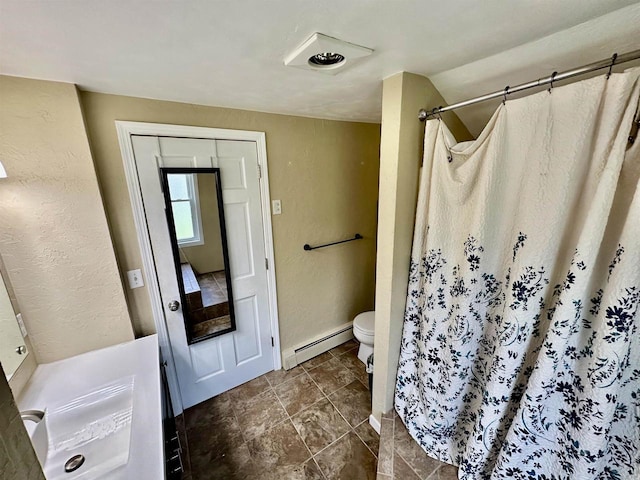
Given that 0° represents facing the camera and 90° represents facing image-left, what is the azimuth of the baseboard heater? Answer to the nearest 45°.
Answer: approximately 315°

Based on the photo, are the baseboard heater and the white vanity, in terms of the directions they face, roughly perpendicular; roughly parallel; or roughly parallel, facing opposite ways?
roughly perpendicular

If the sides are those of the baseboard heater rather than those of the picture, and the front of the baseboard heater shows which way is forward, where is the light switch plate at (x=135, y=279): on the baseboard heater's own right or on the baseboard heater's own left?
on the baseboard heater's own right

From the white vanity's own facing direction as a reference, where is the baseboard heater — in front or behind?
in front

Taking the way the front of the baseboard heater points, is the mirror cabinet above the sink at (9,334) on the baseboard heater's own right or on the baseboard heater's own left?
on the baseboard heater's own right

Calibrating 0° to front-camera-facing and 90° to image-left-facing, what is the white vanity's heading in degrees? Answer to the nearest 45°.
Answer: approximately 270°

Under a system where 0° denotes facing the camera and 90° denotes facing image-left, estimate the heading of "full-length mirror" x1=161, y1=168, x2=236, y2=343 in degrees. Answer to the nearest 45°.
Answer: approximately 315°
